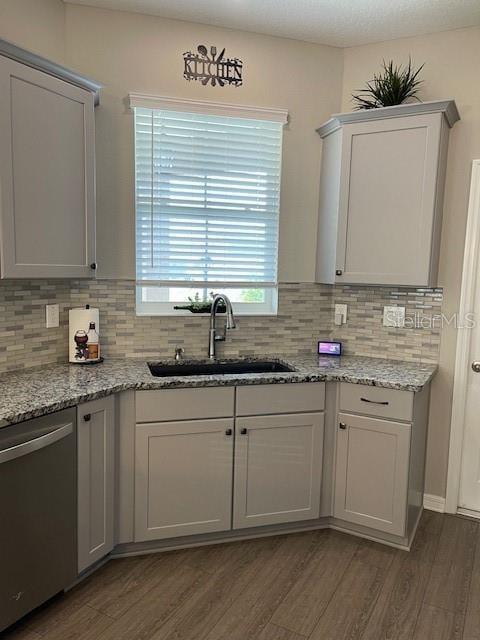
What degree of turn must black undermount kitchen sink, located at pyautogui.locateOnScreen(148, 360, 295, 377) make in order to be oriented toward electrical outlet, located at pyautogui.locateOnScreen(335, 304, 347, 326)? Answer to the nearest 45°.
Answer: approximately 90° to its left

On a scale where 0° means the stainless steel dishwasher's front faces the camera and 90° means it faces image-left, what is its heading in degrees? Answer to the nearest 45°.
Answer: approximately 315°

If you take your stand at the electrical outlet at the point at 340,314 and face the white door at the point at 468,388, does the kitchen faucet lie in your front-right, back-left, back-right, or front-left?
back-right

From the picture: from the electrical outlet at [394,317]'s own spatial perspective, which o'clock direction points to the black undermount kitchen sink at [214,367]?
The black undermount kitchen sink is roughly at 2 o'clock from the electrical outlet.

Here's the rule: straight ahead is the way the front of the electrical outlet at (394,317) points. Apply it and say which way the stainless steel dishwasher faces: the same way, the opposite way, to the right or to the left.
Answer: to the left

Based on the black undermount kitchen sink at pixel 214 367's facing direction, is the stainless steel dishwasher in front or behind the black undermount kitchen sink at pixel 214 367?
in front

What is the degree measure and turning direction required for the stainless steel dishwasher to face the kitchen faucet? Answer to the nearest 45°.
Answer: approximately 90° to its left

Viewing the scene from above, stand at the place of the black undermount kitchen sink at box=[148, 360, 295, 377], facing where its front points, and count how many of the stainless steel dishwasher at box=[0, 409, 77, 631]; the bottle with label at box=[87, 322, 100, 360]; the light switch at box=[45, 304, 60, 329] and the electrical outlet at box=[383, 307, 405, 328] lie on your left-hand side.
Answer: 1
